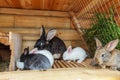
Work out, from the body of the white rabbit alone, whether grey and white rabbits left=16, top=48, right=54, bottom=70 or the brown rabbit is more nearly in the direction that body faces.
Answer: the grey and white rabbits

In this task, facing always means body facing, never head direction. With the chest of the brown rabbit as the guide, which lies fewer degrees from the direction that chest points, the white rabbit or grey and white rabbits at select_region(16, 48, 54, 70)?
the grey and white rabbits

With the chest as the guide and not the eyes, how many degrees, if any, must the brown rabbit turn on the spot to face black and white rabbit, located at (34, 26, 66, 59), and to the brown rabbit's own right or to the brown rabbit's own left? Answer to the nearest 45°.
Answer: approximately 90° to the brown rabbit's own right

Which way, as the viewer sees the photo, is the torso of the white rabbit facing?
to the viewer's left

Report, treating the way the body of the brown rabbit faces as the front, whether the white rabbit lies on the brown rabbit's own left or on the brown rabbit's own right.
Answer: on the brown rabbit's own right

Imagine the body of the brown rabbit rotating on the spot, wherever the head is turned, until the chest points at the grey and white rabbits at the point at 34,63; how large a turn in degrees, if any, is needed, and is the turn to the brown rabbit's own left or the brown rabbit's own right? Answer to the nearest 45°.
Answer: approximately 45° to the brown rabbit's own right

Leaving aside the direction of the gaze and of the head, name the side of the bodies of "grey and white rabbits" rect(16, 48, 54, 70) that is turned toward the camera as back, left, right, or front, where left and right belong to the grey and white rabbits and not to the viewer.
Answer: left
